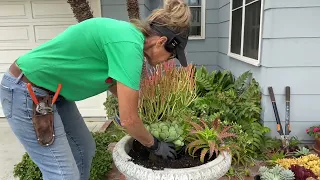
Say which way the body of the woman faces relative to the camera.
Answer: to the viewer's right

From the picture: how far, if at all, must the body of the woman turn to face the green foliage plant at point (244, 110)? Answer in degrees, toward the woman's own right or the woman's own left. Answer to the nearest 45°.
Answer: approximately 45° to the woman's own left

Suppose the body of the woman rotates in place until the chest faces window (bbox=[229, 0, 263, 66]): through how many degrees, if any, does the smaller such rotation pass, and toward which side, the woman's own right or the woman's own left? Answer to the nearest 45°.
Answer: approximately 45° to the woman's own left

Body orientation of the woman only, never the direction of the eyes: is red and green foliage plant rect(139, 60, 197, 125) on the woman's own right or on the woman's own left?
on the woman's own left

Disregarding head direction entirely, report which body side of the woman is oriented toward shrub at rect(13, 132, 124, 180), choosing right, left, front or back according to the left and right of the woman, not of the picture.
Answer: left

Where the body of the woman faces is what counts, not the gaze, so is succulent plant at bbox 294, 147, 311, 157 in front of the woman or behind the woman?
in front

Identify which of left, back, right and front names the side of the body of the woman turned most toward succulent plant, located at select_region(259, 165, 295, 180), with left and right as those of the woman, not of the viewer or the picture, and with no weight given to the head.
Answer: front

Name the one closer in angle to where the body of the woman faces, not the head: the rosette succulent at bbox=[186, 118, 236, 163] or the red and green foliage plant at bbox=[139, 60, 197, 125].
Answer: the rosette succulent

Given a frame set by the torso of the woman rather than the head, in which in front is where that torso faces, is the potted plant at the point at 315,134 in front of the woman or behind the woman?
in front

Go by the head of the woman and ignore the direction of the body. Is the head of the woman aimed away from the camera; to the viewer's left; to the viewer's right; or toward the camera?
to the viewer's right
